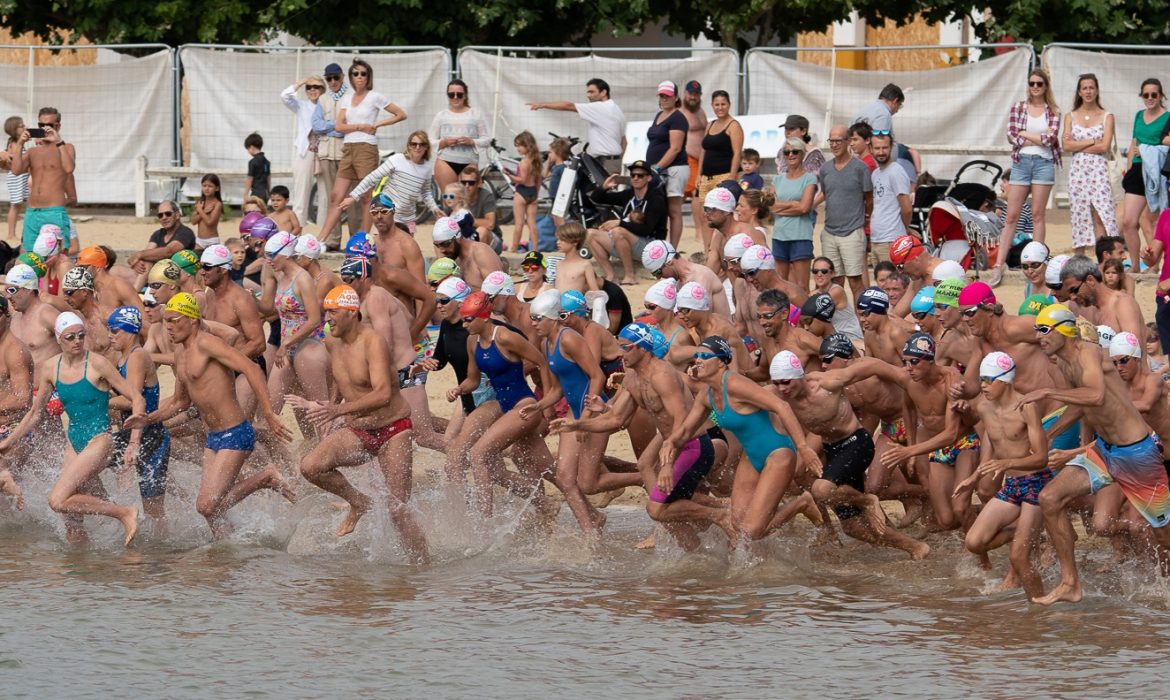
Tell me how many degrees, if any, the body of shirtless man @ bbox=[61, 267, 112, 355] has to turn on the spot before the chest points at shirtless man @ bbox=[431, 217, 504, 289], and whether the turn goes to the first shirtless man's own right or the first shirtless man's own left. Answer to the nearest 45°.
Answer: approximately 135° to the first shirtless man's own left

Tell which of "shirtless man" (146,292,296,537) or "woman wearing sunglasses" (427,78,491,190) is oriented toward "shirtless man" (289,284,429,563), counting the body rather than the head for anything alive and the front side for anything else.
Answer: the woman wearing sunglasses

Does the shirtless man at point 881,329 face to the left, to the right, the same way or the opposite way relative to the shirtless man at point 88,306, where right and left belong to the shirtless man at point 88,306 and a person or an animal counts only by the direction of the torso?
the same way

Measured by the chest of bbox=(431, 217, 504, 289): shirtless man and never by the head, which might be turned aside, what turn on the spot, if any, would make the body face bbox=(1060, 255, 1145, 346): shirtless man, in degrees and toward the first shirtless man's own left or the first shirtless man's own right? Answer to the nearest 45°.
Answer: approximately 90° to the first shirtless man's own left

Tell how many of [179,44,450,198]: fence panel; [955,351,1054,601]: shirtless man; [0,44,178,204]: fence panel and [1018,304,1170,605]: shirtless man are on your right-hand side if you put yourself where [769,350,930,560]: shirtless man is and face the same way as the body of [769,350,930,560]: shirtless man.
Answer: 2

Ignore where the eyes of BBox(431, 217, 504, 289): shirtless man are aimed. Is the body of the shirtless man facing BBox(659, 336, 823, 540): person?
no

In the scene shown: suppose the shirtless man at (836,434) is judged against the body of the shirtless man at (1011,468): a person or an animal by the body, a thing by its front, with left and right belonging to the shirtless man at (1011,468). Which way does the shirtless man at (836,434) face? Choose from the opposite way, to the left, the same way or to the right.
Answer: the same way

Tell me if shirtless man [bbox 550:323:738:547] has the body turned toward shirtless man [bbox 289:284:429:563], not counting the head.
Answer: yes

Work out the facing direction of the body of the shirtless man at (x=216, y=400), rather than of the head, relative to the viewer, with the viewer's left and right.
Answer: facing the viewer and to the left of the viewer

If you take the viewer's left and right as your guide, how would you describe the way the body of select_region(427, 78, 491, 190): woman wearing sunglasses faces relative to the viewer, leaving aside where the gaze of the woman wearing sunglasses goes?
facing the viewer

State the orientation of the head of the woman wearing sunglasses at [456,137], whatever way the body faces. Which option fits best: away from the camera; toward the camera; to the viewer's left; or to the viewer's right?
toward the camera

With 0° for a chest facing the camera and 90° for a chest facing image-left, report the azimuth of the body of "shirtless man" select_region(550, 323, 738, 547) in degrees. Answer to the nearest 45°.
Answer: approximately 90°

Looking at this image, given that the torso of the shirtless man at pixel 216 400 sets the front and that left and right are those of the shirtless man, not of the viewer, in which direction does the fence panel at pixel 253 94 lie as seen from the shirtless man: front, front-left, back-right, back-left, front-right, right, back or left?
back-right

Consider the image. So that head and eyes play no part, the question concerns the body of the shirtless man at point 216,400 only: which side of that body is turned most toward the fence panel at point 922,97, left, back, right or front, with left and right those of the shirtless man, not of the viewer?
back

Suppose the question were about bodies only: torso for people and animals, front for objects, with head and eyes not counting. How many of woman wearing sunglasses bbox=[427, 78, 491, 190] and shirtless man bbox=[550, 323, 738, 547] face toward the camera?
1

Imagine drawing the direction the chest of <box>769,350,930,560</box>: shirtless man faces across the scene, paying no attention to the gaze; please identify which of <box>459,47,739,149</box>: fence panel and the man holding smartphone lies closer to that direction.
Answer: the man holding smartphone

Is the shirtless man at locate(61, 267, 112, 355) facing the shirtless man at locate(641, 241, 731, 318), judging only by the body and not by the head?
no

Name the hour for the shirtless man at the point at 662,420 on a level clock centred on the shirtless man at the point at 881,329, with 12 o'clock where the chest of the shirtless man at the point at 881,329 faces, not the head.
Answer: the shirtless man at the point at 662,420 is roughly at 12 o'clock from the shirtless man at the point at 881,329.

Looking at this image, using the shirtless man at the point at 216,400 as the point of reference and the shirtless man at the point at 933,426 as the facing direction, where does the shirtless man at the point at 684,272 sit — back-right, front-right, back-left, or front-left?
front-left

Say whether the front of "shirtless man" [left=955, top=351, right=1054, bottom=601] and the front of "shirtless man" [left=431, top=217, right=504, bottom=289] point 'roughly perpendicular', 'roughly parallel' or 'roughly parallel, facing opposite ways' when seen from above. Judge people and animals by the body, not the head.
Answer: roughly parallel

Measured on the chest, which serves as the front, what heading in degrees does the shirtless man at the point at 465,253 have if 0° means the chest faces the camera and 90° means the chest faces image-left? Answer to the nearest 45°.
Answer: approximately 45°

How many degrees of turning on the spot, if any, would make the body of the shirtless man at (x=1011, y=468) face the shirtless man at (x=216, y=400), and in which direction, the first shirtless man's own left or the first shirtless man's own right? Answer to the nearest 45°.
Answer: approximately 45° to the first shirtless man's own right

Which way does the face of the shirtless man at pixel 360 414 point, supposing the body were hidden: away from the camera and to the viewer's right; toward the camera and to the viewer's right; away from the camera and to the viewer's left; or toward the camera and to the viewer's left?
toward the camera and to the viewer's left

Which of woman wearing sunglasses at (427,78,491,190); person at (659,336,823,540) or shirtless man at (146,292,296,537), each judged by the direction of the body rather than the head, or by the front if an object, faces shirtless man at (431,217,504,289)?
woman wearing sunglasses at (427,78,491,190)
